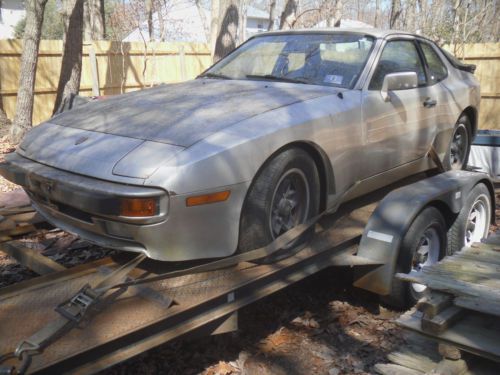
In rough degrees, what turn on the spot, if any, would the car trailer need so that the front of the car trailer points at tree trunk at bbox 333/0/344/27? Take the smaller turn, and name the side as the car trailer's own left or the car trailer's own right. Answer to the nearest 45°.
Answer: approximately 135° to the car trailer's own right

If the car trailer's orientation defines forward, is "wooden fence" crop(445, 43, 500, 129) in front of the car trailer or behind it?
behind

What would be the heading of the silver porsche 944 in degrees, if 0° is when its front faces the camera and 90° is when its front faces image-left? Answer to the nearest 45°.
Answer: approximately 45°

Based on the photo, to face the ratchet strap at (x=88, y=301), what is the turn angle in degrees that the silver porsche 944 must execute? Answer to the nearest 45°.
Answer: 0° — it already faces it

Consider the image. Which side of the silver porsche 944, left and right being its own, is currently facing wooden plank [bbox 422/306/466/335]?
left
